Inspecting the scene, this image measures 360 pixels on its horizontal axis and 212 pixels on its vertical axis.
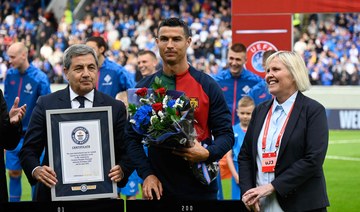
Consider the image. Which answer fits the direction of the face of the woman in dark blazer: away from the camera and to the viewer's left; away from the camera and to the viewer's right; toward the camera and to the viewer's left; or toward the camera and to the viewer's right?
toward the camera and to the viewer's left

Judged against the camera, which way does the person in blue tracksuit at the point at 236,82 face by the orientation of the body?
toward the camera

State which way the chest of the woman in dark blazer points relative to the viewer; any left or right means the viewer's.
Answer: facing the viewer and to the left of the viewer

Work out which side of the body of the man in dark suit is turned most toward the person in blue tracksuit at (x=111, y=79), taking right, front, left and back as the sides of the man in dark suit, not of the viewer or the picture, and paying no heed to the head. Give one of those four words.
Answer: back

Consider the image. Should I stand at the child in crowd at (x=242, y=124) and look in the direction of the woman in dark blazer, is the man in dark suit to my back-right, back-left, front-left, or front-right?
front-right

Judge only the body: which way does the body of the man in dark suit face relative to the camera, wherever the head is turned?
toward the camera

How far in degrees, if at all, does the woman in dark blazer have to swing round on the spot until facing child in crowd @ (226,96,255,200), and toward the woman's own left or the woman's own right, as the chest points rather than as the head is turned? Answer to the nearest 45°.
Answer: approximately 135° to the woman's own right

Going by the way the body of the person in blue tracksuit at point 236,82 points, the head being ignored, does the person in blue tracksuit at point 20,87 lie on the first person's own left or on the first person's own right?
on the first person's own right

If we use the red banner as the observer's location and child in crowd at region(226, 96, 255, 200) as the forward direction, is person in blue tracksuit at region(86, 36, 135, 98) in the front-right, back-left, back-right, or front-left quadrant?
front-right

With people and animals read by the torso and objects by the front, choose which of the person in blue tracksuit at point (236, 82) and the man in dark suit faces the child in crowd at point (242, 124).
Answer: the person in blue tracksuit

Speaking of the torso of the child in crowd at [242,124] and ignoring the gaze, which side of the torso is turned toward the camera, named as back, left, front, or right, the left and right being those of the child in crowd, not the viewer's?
front

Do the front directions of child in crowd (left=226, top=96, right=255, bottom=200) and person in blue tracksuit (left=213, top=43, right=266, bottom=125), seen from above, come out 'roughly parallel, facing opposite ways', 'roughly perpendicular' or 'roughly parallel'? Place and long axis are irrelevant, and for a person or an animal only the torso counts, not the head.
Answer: roughly parallel

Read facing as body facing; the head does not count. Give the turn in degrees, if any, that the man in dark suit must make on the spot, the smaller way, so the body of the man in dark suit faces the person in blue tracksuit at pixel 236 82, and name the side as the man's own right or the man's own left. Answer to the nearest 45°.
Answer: approximately 135° to the man's own left

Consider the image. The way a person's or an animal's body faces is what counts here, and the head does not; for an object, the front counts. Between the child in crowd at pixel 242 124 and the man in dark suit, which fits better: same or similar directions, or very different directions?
same or similar directions
